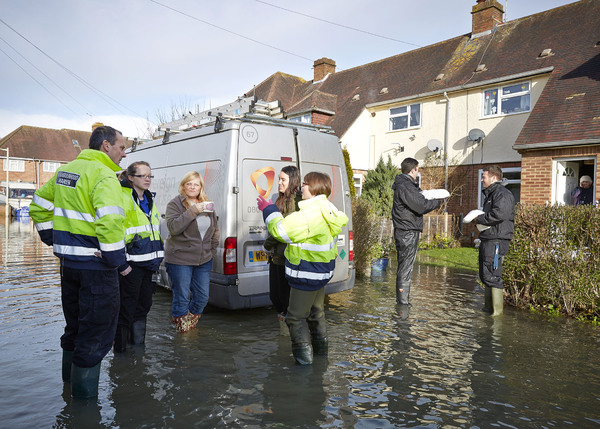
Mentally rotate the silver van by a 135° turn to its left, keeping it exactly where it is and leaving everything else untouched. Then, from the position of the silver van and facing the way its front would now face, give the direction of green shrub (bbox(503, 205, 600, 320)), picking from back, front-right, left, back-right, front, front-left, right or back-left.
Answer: left

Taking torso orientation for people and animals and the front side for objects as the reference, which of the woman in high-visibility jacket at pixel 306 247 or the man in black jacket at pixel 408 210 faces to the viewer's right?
the man in black jacket

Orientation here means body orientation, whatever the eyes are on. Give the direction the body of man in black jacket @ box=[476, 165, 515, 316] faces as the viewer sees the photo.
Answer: to the viewer's left

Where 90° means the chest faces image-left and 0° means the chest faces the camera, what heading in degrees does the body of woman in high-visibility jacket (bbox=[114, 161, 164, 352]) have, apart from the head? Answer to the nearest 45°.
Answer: approximately 315°

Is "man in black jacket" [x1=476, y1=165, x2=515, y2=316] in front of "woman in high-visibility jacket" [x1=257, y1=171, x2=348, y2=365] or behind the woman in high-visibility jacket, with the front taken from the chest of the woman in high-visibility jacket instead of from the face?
behind

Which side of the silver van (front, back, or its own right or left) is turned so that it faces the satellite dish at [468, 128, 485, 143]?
right

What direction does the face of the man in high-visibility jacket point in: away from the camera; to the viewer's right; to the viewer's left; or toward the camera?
to the viewer's right

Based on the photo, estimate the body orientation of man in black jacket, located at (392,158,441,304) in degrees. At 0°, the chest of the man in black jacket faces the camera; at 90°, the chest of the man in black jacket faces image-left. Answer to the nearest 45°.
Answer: approximately 270°

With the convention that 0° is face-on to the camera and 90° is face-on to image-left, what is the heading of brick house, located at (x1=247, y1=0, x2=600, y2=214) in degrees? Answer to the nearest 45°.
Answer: approximately 45°

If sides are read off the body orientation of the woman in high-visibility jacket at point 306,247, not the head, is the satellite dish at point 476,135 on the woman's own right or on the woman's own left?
on the woman's own right

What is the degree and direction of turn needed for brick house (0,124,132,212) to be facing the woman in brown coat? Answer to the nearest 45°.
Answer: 0° — it already faces them

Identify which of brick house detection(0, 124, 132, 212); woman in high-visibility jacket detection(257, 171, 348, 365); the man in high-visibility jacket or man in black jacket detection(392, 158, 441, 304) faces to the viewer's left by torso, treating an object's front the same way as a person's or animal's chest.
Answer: the woman in high-visibility jacket
